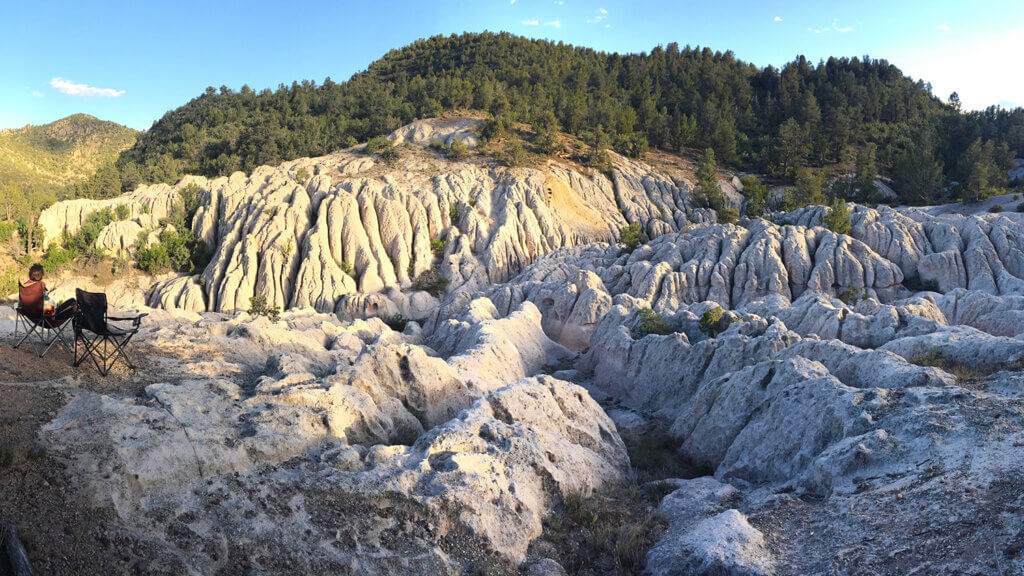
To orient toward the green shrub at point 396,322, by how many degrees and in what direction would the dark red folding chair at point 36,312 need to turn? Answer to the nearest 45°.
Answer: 0° — it already faces it

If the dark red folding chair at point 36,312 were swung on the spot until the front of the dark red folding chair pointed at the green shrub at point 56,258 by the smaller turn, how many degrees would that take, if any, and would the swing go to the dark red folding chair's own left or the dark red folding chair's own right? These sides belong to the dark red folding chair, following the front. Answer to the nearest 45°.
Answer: approximately 45° to the dark red folding chair's own left

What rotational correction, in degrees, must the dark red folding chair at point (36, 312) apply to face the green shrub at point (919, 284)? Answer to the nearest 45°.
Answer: approximately 45° to its right

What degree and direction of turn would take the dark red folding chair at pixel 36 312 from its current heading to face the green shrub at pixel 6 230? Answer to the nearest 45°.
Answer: approximately 45° to its left

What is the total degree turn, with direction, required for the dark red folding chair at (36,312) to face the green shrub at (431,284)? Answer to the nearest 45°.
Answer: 0° — it already faces it

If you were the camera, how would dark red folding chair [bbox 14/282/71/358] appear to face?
facing away from the viewer and to the right of the viewer
